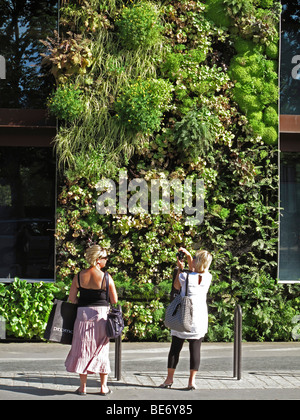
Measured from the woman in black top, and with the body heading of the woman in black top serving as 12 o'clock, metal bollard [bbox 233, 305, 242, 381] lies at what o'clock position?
The metal bollard is roughly at 2 o'clock from the woman in black top.

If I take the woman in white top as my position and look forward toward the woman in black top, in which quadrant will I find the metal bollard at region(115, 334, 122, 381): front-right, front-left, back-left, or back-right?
front-right

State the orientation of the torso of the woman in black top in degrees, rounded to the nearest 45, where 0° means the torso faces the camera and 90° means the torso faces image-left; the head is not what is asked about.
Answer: approximately 180°

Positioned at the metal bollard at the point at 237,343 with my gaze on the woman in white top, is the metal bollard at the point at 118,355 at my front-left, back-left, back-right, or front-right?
front-right

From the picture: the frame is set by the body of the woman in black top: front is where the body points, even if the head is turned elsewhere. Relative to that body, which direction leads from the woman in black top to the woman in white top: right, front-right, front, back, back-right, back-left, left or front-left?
right

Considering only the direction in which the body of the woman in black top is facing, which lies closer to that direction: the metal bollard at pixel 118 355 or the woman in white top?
the metal bollard

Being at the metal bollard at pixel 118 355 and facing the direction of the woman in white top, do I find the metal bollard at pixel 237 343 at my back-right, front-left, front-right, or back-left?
front-left

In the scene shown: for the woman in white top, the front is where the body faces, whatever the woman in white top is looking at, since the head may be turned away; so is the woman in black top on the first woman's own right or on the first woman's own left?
on the first woman's own left

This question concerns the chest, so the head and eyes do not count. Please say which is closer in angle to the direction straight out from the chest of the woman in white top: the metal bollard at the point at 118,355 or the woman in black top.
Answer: the metal bollard

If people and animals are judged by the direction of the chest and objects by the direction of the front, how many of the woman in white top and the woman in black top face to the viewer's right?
0

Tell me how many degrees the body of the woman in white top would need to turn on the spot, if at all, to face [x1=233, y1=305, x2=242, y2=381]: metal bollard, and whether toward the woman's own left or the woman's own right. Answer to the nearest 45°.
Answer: approximately 90° to the woman's own right

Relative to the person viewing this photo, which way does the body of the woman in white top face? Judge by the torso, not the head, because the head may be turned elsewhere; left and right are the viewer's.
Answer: facing away from the viewer and to the left of the viewer

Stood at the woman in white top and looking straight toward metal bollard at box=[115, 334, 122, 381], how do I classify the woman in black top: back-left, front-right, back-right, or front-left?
front-left
